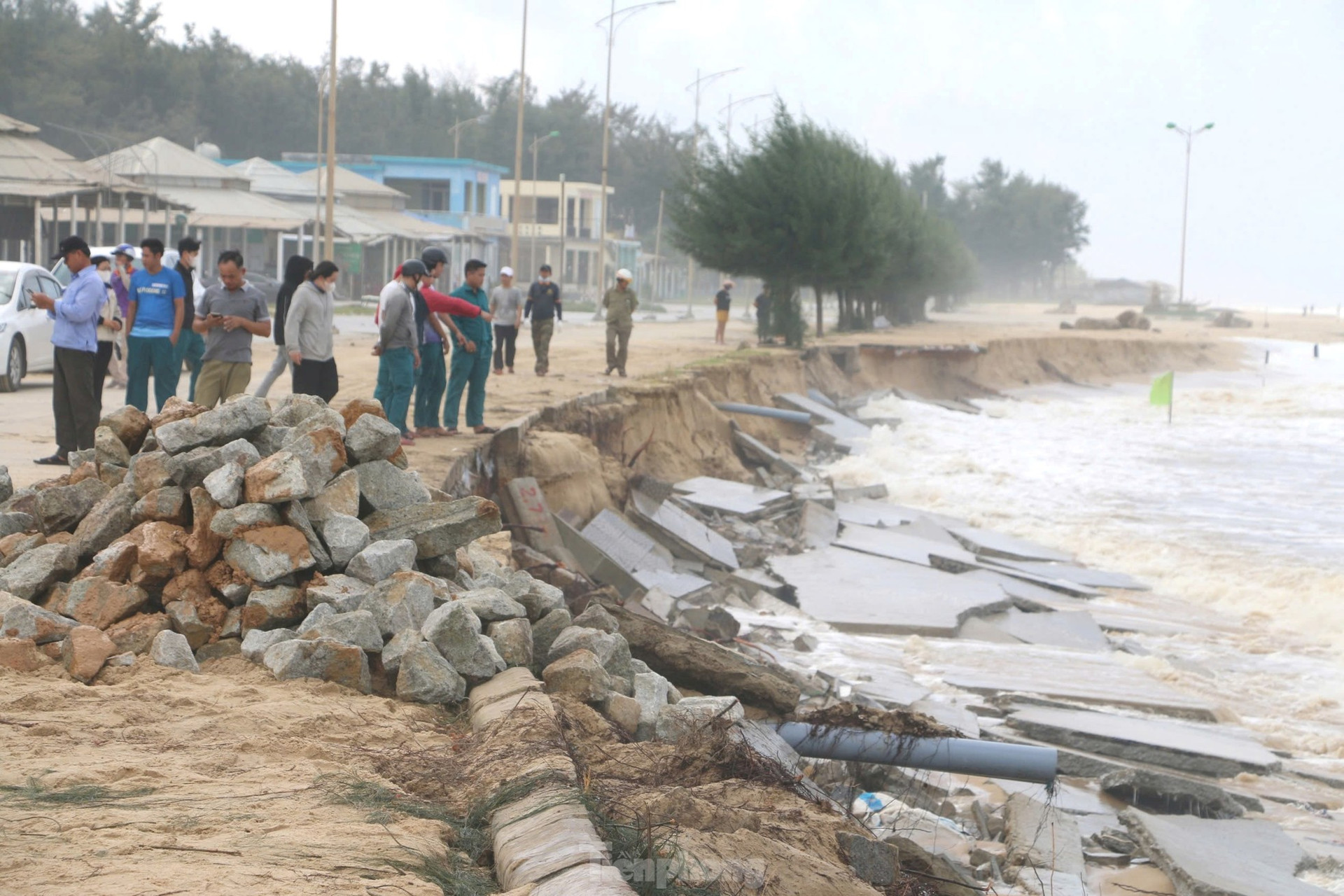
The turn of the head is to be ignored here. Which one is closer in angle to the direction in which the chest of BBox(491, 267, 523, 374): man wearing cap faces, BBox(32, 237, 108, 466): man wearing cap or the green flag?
the man wearing cap

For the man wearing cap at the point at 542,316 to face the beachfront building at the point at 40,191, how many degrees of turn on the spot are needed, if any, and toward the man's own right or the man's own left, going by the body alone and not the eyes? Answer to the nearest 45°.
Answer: approximately 135° to the man's own right
